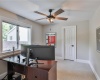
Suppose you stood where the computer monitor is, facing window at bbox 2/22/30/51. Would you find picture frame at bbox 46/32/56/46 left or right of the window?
right

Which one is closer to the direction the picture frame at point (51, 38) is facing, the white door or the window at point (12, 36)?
the window

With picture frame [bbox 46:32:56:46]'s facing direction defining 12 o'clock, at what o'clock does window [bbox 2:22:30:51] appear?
The window is roughly at 1 o'clock from the picture frame.

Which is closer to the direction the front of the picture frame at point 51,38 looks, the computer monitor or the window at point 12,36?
the computer monitor

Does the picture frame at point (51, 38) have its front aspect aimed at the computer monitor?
yes

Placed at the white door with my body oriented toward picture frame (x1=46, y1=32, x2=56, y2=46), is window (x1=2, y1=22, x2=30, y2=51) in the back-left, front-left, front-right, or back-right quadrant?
front-left

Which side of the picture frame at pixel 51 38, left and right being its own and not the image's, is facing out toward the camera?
front

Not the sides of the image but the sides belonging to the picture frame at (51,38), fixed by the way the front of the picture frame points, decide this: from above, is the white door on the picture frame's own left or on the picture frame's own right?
on the picture frame's own left

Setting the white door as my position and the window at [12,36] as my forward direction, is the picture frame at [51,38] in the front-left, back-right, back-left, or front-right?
front-right

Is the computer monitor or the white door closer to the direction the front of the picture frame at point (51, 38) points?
the computer monitor

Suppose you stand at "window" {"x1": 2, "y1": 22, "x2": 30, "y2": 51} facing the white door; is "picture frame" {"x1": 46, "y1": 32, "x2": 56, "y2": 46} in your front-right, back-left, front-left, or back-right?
front-left
